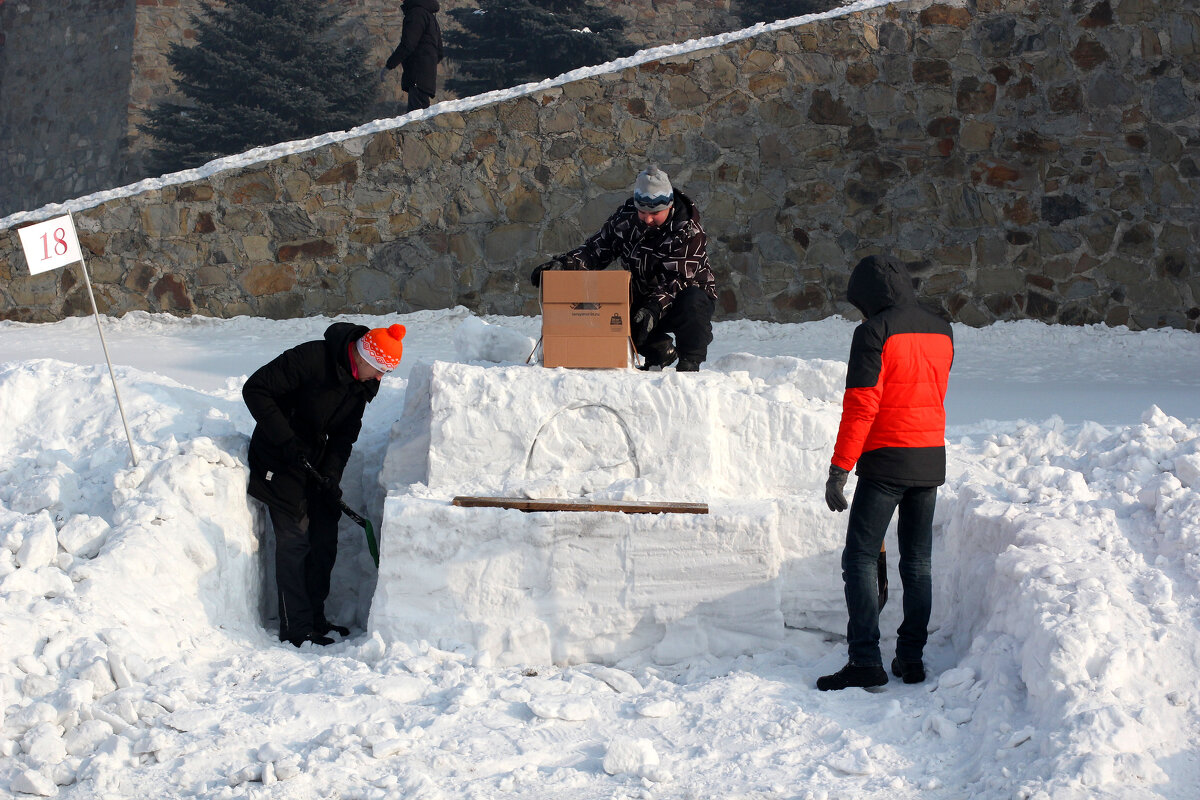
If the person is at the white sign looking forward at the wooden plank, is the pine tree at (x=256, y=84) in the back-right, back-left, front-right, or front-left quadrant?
back-left

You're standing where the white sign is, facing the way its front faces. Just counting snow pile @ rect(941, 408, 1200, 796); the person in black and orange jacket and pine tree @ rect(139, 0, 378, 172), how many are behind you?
1

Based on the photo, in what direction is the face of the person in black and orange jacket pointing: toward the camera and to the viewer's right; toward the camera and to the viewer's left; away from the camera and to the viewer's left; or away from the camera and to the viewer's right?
away from the camera and to the viewer's left

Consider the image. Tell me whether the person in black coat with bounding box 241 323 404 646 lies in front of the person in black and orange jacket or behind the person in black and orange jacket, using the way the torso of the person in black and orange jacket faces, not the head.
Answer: in front

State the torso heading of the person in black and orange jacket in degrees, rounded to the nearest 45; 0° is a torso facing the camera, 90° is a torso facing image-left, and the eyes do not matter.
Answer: approximately 135°

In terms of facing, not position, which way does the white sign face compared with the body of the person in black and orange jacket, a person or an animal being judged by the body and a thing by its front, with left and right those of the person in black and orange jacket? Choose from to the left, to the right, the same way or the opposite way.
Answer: the opposite way

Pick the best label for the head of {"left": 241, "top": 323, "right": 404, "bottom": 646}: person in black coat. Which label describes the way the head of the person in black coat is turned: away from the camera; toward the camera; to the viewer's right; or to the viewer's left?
to the viewer's right

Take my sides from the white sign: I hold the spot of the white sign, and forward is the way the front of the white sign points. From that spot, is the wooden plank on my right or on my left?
on my left

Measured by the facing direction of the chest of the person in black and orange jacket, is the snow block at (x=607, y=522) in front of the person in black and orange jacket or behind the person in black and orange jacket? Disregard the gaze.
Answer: in front

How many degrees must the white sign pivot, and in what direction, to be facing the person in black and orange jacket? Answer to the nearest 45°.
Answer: approximately 45° to its left

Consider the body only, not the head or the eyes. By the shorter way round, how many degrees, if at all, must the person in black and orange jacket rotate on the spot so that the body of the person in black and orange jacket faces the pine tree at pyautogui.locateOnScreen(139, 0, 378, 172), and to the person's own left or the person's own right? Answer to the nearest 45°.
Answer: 0° — they already face it

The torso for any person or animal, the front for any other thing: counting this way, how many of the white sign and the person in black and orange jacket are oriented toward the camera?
1
